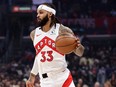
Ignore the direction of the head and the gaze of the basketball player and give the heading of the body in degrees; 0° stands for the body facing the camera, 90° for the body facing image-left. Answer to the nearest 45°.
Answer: approximately 45°
